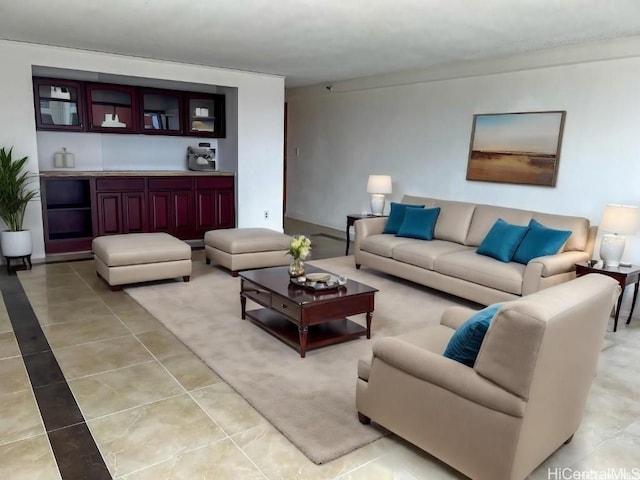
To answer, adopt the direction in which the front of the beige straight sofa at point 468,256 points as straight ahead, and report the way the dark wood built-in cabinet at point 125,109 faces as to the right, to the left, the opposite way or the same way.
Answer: to the left

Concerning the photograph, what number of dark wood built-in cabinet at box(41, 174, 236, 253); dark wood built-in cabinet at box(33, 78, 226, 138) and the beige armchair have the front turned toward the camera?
2

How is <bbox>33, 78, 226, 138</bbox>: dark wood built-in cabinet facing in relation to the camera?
toward the camera

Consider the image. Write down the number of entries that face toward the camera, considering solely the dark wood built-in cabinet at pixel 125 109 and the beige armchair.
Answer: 1

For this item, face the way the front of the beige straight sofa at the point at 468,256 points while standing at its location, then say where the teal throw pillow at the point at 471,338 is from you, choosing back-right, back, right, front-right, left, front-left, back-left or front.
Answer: front-left

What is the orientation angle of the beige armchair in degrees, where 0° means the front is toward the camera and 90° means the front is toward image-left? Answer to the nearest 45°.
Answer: approximately 135°

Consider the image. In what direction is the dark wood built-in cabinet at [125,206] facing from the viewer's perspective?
toward the camera

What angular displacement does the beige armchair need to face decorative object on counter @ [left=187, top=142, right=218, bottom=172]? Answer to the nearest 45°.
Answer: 0° — it already faces it

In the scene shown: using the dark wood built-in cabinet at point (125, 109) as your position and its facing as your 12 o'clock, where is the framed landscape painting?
The framed landscape painting is roughly at 10 o'clock from the dark wood built-in cabinet.

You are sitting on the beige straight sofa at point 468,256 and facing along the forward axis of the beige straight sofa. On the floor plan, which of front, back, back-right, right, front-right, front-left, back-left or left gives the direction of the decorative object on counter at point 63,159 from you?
front-right

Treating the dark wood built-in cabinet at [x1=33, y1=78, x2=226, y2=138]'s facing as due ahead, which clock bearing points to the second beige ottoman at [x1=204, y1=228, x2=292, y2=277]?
The second beige ottoman is roughly at 11 o'clock from the dark wood built-in cabinet.

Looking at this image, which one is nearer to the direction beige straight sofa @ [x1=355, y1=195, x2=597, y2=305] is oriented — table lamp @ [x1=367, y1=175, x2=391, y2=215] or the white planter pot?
the white planter pot

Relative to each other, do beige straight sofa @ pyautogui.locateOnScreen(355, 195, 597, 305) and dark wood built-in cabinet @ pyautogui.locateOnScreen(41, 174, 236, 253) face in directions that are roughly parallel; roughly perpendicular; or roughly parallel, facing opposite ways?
roughly perpendicular

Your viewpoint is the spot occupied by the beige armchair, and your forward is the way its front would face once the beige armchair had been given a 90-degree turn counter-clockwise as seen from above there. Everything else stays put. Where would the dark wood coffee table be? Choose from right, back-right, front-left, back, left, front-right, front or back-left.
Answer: right

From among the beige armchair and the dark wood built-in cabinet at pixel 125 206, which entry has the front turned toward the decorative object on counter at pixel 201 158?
the beige armchair

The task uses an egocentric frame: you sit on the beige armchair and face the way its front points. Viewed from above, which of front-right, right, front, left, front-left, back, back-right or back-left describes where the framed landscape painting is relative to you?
front-right
